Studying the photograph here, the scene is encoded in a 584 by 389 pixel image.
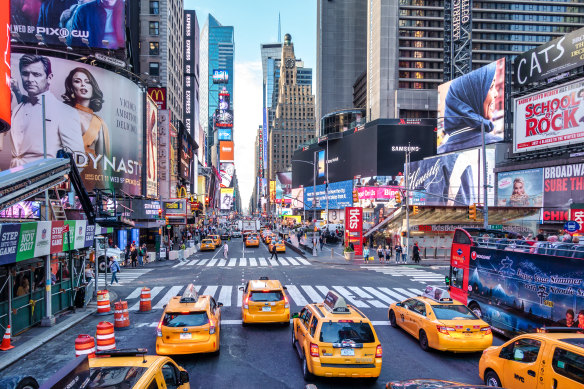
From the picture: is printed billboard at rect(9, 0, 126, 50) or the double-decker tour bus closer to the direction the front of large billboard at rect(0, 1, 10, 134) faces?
the double-decker tour bus

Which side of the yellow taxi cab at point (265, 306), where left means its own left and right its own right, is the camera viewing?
back

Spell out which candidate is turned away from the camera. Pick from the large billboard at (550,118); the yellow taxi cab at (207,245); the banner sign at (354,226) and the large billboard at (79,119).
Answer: the yellow taxi cab

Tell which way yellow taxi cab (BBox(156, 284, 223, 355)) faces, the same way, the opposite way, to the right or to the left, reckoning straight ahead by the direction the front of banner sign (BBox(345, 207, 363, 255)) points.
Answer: the opposite way

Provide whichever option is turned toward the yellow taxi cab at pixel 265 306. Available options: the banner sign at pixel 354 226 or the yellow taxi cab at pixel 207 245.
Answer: the banner sign

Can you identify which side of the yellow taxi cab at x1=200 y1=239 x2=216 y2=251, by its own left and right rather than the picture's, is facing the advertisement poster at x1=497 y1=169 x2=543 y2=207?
right

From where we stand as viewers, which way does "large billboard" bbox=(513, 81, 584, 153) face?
facing the viewer and to the left of the viewer

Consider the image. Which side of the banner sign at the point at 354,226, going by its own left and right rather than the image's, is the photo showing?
front

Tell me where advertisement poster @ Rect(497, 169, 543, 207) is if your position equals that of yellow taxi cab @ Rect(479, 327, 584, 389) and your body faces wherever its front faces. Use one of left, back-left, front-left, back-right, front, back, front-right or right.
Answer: front-right

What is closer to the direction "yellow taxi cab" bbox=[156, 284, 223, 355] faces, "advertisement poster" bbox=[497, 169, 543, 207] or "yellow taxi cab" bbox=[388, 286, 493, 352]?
the advertisement poster

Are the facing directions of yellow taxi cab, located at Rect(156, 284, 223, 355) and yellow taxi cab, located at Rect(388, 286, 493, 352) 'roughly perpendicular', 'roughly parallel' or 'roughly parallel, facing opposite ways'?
roughly parallel

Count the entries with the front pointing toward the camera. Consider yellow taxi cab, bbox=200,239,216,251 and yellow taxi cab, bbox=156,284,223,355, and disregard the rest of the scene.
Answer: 0

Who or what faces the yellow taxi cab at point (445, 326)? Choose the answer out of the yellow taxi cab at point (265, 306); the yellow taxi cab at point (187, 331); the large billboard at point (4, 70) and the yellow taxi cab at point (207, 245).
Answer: the large billboard

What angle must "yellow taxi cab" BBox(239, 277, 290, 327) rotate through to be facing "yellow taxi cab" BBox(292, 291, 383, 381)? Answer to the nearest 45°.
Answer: approximately 180°

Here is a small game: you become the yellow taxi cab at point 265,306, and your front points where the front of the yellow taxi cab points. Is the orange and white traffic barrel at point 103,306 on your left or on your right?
on your left

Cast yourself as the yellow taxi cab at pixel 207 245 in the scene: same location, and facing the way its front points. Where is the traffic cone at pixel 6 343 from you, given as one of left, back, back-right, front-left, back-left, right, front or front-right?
back

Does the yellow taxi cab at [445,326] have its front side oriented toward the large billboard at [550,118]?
no

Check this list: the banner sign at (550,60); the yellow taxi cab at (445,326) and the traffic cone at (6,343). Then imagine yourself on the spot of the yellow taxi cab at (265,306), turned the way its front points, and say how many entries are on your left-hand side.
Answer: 1
